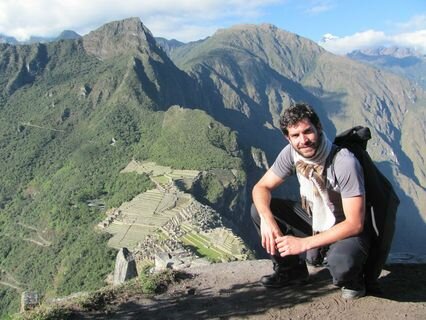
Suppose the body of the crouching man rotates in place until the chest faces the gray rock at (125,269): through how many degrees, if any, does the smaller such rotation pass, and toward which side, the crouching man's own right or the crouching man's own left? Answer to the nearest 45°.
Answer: approximately 90° to the crouching man's own right

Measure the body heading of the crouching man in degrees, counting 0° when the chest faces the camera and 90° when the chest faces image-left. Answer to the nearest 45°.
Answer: approximately 45°

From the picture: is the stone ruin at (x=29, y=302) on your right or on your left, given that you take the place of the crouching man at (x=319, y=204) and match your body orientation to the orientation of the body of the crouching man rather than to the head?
on your right
